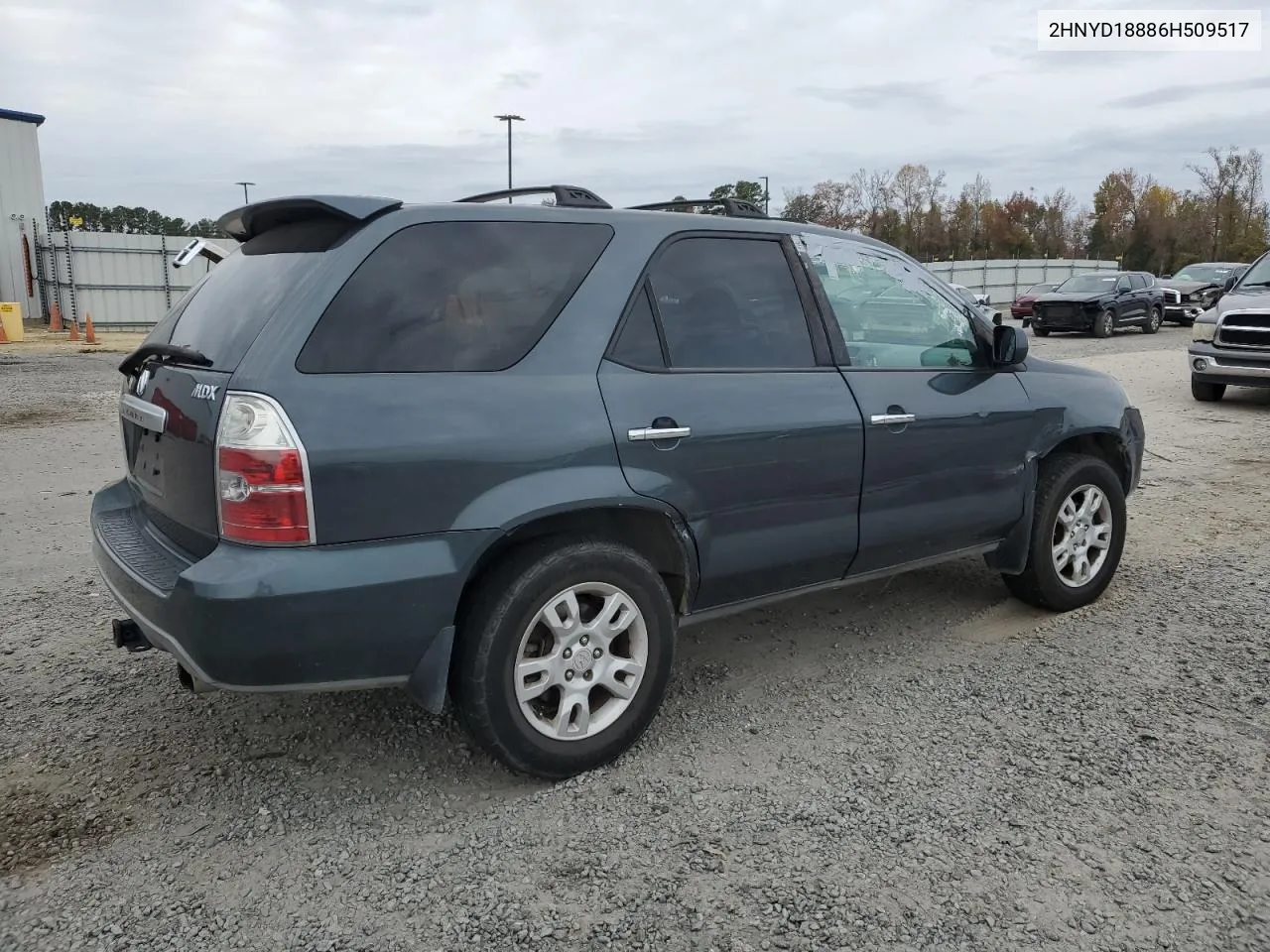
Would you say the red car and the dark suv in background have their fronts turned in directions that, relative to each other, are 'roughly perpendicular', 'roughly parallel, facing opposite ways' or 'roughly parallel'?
roughly parallel

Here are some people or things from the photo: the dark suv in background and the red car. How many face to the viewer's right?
0

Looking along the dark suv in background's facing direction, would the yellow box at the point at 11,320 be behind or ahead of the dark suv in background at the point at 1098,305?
ahead

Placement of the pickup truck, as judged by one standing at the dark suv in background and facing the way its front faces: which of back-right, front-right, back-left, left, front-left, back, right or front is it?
front-left

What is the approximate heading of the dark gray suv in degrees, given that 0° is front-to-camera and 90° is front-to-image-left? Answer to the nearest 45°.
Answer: approximately 225°

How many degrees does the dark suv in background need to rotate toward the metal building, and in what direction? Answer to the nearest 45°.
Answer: approximately 45° to its right

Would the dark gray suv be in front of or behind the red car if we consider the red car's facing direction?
in front

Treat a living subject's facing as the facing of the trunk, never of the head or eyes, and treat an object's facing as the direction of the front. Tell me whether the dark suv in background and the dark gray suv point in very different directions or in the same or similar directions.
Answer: very different directions

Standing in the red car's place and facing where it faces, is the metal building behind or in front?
in front

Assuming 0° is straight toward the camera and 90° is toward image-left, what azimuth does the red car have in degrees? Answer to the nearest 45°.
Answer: approximately 45°

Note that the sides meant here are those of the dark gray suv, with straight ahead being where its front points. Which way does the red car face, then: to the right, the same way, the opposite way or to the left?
the opposite way

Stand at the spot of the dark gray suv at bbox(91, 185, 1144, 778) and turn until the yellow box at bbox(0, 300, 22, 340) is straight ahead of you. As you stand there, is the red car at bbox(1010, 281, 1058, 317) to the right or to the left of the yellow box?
right
